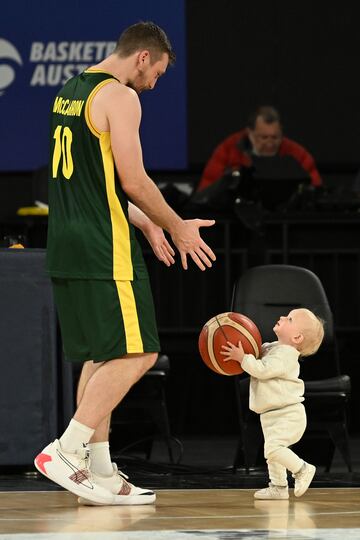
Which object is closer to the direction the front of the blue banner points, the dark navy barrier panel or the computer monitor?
the dark navy barrier panel

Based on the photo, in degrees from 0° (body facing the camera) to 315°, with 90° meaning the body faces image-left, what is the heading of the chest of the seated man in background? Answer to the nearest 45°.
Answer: approximately 0°

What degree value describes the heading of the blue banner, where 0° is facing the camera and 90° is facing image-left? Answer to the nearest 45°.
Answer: approximately 0°

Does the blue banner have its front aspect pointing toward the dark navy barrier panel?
yes

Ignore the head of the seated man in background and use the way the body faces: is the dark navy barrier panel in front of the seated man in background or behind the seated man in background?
in front

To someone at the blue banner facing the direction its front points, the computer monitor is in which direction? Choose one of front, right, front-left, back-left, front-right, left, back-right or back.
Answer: front-left

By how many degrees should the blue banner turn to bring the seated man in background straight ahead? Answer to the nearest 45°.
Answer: approximately 45° to its left

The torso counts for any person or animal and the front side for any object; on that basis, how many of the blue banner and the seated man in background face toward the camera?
2
